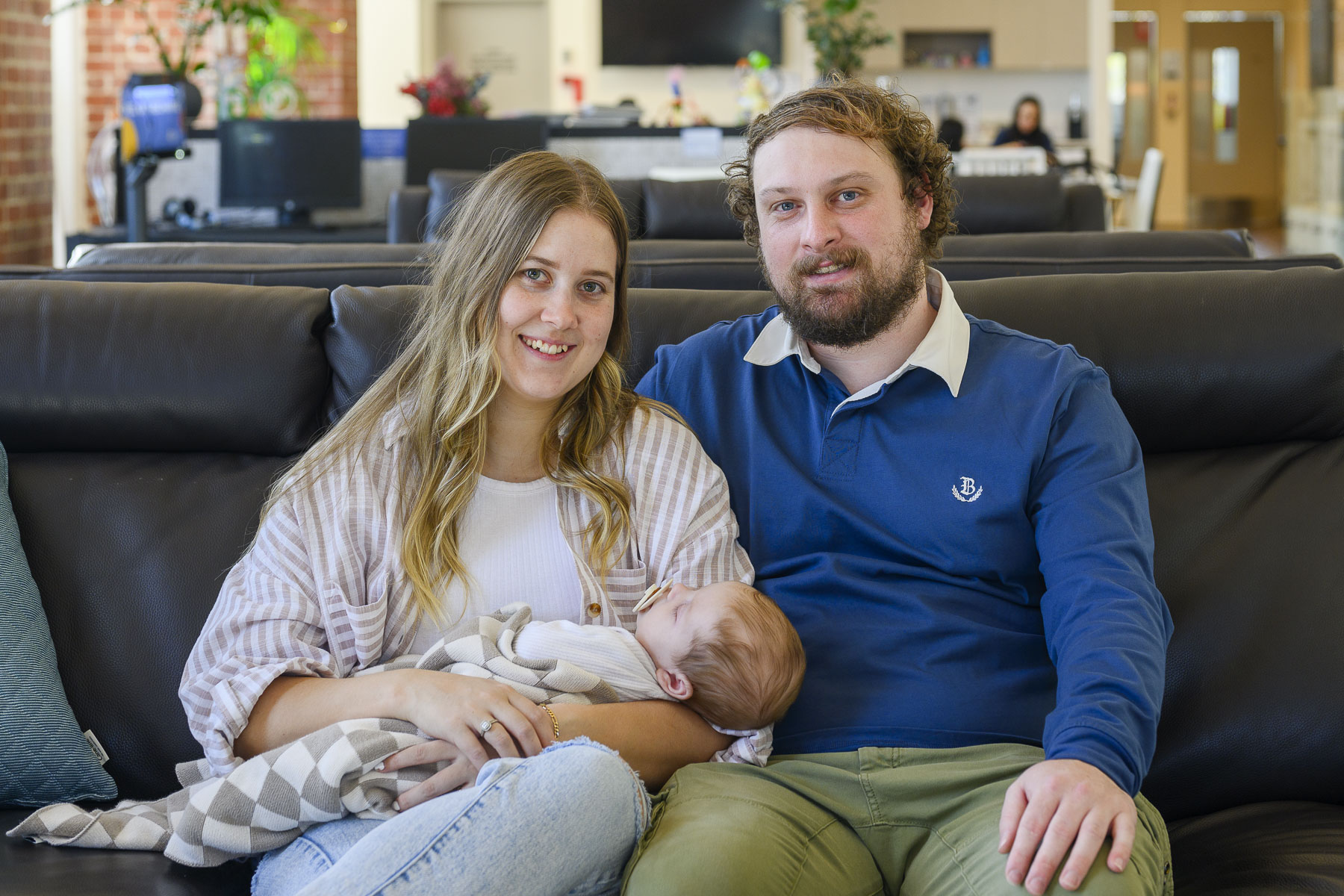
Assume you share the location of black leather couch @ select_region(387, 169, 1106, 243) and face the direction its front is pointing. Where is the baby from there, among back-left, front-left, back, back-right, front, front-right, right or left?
front

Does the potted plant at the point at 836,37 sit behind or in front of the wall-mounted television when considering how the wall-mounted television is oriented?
in front

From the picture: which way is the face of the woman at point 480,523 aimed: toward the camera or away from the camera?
toward the camera

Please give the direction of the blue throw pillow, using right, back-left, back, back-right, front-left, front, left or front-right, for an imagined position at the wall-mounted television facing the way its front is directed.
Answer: front

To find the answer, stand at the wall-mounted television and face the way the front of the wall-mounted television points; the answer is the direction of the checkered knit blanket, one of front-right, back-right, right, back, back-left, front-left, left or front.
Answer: front

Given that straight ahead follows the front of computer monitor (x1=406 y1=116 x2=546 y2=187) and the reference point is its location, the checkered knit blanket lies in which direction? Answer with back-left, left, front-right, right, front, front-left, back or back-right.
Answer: front

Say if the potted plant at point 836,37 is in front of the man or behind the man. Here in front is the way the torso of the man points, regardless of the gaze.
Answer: behind

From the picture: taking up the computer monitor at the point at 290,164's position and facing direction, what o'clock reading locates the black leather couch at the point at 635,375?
The black leather couch is roughly at 12 o'clock from the computer monitor.

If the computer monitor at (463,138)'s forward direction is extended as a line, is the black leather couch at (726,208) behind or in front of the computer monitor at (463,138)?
in front

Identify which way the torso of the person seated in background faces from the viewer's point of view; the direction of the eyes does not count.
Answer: toward the camera

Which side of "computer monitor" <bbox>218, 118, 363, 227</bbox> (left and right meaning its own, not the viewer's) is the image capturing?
front

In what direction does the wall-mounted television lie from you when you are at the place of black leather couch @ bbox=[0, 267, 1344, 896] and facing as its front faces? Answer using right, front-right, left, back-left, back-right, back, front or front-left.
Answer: back
